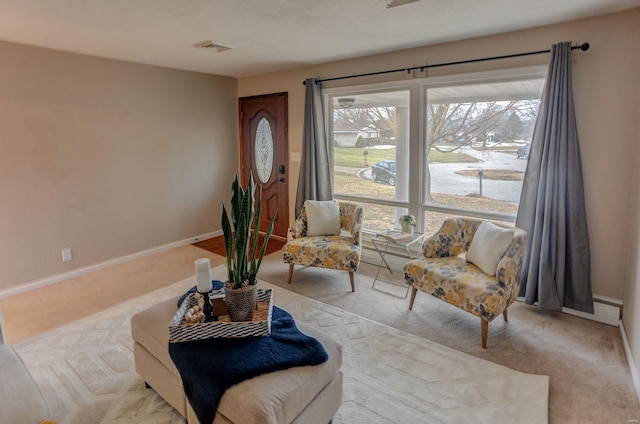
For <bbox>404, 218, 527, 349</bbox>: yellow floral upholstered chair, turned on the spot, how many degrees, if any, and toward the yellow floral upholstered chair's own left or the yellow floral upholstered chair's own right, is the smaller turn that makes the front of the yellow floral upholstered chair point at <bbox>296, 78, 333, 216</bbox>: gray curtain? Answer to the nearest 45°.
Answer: approximately 90° to the yellow floral upholstered chair's own right

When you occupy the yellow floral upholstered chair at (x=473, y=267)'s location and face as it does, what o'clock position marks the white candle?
The white candle is roughly at 12 o'clock from the yellow floral upholstered chair.

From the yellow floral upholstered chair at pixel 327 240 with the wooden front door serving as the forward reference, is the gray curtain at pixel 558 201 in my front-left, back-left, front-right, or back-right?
back-right

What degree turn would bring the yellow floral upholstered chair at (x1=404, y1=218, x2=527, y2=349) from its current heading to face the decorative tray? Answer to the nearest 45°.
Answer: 0° — it already faces it

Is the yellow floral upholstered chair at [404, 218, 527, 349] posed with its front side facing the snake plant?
yes

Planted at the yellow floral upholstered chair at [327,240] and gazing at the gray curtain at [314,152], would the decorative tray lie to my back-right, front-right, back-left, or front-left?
back-left

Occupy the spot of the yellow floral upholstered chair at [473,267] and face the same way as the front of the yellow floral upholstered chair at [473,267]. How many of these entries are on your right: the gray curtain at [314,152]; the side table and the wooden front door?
3

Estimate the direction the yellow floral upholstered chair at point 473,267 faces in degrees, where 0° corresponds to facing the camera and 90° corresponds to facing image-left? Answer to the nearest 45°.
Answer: approximately 45°

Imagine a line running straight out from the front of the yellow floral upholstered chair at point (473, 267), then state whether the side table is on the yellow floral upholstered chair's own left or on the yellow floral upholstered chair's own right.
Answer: on the yellow floral upholstered chair's own right
